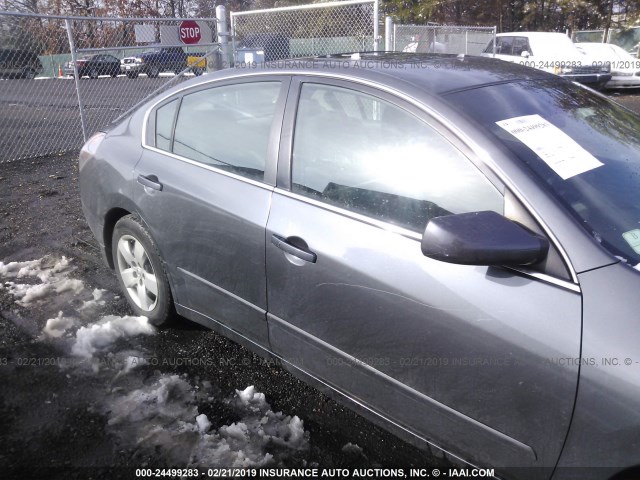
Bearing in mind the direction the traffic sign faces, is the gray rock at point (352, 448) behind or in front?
in front

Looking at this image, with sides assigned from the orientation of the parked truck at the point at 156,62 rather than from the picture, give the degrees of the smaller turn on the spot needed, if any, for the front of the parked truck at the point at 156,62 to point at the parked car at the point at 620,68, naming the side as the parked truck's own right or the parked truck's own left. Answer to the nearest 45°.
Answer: approximately 135° to the parked truck's own left

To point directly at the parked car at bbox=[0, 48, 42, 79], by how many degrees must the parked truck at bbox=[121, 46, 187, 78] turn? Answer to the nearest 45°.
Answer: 0° — it already faces it

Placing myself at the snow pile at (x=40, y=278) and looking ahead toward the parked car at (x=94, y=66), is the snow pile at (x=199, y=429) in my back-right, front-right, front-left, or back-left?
back-right

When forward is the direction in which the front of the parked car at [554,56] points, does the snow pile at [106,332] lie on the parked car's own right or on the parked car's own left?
on the parked car's own right

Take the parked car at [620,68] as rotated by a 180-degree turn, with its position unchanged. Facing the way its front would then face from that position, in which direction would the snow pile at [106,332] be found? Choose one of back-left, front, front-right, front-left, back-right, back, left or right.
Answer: back-left

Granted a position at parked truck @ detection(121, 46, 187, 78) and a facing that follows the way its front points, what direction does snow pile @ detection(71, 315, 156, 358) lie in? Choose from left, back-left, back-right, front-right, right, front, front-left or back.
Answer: front-left

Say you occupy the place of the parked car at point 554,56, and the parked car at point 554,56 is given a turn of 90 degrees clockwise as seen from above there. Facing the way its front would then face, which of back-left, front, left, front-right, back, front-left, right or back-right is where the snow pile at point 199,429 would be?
front-left

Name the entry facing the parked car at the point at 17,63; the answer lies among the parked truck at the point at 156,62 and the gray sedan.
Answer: the parked truck at the point at 156,62

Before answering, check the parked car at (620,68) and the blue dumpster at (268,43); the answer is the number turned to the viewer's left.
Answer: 1

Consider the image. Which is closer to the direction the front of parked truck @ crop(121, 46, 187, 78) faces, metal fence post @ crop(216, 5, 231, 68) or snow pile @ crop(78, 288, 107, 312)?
the snow pile

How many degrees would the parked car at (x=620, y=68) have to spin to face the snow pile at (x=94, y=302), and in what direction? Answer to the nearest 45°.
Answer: approximately 45° to its right

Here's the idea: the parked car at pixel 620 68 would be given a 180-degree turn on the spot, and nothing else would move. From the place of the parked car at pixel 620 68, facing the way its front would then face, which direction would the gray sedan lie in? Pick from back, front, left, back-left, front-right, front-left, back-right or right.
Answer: back-left

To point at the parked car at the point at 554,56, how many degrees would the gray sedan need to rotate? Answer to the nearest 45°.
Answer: approximately 135° to its left

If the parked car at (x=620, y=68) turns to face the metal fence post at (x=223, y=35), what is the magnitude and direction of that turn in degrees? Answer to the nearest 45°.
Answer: approximately 90° to its right
